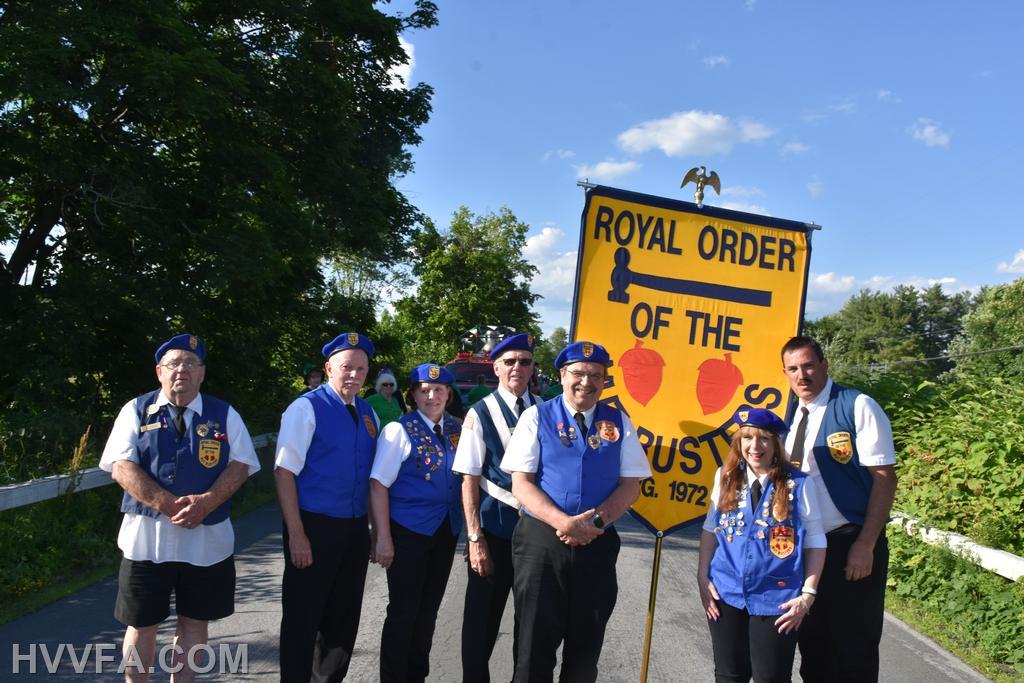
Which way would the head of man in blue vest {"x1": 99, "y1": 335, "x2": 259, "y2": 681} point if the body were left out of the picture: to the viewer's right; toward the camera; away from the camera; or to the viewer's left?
toward the camera

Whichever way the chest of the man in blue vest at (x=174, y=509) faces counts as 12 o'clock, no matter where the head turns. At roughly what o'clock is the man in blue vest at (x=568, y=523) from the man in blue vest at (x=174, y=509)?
the man in blue vest at (x=568, y=523) is roughly at 10 o'clock from the man in blue vest at (x=174, y=509).

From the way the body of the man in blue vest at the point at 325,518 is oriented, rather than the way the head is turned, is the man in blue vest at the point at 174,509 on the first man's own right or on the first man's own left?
on the first man's own right

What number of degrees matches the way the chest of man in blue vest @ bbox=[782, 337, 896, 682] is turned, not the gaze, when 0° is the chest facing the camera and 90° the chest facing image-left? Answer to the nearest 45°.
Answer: approximately 45°

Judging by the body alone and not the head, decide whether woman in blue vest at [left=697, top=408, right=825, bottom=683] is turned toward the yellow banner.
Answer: no

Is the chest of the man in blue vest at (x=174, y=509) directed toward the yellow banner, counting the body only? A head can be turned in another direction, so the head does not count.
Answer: no

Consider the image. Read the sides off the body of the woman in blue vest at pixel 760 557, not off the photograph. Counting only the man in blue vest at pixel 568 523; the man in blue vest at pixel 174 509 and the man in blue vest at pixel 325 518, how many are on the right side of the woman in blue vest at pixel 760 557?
3

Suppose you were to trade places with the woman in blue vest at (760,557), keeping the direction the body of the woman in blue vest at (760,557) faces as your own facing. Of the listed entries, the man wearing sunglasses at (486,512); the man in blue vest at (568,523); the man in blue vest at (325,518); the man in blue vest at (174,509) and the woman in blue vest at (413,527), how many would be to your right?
5

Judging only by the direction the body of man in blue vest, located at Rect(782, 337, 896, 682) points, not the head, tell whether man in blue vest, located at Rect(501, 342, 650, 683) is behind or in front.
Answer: in front

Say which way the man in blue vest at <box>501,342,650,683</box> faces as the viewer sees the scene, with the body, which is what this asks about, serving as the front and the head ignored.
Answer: toward the camera

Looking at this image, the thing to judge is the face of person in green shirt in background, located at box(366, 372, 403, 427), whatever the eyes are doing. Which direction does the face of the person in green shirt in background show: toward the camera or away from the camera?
toward the camera

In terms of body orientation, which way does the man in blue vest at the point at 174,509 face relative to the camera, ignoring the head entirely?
toward the camera

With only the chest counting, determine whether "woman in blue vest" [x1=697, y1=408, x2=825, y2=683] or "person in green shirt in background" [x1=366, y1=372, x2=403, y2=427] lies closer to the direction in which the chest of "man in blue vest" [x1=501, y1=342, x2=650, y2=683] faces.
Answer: the woman in blue vest

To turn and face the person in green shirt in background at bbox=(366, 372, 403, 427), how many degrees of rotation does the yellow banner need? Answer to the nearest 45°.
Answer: approximately 135° to its right

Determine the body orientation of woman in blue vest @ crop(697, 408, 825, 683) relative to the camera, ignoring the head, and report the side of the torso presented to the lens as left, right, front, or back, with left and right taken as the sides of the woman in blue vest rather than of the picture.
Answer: front

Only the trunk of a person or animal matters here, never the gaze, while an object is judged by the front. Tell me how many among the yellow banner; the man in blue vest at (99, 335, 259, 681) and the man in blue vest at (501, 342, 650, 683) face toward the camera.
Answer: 3

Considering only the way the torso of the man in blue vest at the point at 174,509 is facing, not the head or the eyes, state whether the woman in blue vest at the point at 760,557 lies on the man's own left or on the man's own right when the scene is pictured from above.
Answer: on the man's own left

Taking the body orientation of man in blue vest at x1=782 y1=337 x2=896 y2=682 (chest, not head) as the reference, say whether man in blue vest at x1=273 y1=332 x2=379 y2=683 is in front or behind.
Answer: in front

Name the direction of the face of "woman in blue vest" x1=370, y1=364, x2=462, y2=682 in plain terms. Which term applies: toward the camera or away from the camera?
toward the camera

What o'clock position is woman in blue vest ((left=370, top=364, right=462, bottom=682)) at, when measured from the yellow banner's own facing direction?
The woman in blue vest is roughly at 2 o'clock from the yellow banner.
